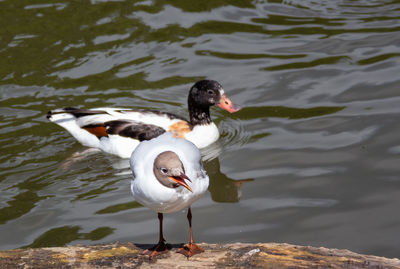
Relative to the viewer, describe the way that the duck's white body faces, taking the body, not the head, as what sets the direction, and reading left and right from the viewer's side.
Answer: facing to the right of the viewer
